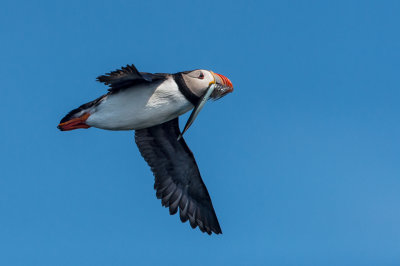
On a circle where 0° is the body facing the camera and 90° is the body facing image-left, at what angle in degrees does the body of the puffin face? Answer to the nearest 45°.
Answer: approximately 270°
